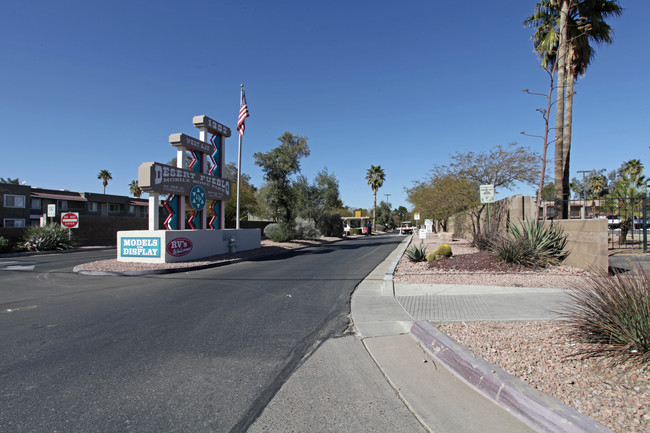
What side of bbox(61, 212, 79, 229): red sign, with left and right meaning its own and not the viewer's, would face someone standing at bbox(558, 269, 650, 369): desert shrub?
front

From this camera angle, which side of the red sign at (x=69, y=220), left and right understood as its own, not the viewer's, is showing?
front

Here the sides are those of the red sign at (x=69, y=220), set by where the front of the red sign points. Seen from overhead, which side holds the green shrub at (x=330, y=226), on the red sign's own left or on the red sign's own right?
on the red sign's own left

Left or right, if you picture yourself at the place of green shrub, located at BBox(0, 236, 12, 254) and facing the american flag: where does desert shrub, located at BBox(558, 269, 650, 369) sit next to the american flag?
right

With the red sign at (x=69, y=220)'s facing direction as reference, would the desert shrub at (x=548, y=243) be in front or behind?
in front

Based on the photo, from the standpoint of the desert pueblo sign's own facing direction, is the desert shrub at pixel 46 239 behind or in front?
behind

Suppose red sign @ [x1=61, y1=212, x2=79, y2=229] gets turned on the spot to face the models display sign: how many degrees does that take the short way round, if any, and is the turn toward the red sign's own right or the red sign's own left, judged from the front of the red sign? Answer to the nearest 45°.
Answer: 0° — it already faces it

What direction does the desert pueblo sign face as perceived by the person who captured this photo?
facing the viewer and to the right of the viewer

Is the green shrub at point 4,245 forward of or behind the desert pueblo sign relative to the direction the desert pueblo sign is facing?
behind

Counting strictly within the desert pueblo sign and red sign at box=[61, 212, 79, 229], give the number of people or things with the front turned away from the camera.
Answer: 0

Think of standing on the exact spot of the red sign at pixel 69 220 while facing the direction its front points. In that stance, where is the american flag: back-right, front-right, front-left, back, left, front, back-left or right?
front-left
